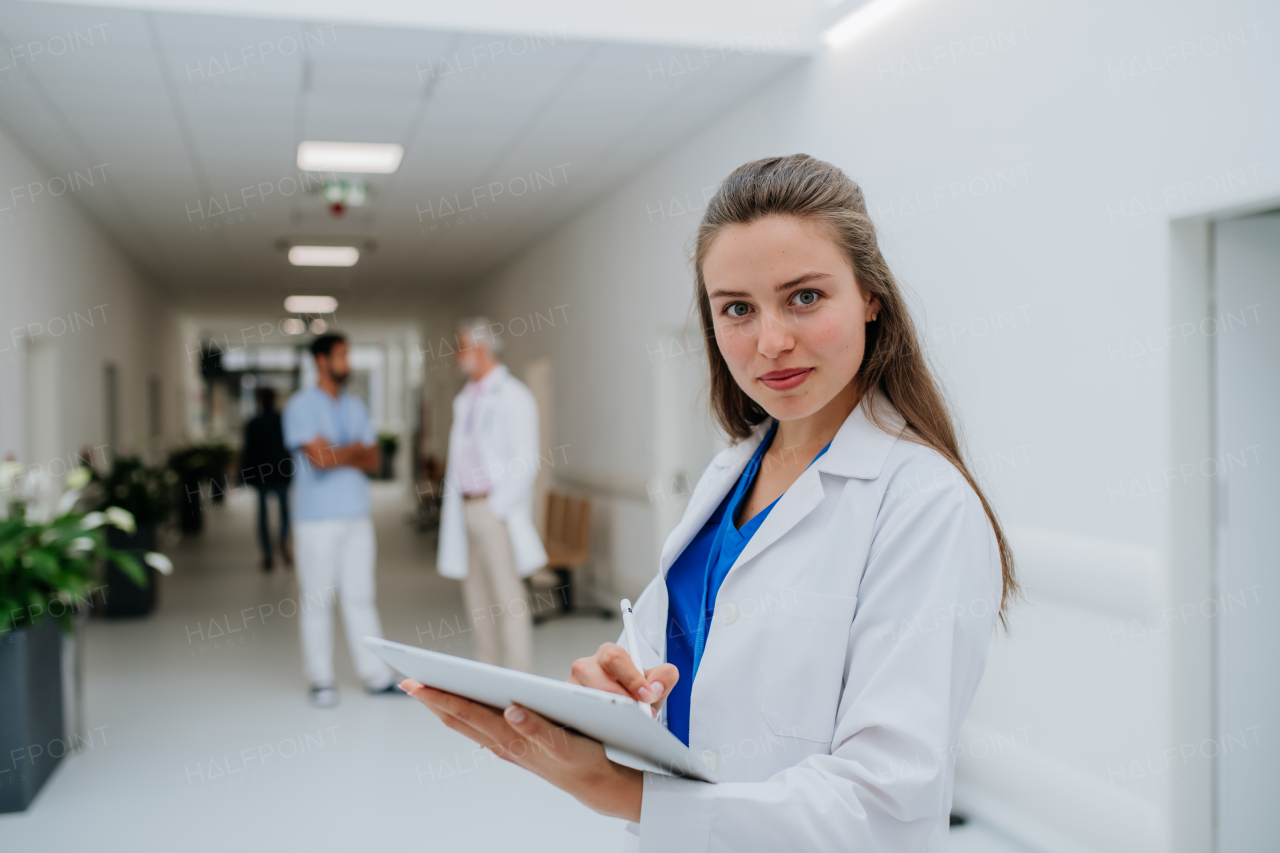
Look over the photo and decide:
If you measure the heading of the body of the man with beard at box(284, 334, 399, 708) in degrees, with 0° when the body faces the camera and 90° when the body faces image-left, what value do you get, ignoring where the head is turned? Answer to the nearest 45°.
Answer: approximately 315°

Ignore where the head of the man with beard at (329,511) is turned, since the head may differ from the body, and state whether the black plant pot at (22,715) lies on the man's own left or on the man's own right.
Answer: on the man's own right

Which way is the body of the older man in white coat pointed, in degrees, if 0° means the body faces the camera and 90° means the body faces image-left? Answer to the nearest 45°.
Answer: approximately 45°

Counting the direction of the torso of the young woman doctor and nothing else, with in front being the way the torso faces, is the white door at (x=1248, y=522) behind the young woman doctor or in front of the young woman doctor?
behind

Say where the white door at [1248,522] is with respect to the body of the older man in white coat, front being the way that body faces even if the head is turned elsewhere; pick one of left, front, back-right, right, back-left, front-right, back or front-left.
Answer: left

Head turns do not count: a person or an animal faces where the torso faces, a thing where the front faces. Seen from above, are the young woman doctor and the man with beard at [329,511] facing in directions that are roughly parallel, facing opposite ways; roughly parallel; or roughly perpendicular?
roughly perpendicular

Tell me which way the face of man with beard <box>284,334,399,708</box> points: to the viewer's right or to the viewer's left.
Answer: to the viewer's right

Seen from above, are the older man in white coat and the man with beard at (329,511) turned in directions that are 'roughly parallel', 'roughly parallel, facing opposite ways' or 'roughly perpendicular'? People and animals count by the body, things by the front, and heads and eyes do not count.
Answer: roughly perpendicular

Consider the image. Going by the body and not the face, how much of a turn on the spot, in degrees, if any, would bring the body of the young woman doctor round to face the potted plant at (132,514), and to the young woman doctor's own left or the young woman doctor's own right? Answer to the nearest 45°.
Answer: approximately 90° to the young woman doctor's own right
